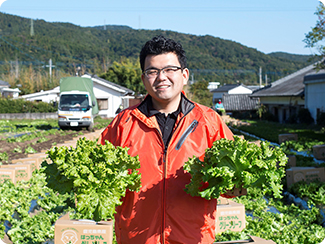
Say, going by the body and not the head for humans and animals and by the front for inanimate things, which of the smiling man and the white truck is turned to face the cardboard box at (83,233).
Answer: the white truck

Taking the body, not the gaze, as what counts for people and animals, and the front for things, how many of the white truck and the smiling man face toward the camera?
2

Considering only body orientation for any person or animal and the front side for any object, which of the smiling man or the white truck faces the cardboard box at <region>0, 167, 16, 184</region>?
the white truck

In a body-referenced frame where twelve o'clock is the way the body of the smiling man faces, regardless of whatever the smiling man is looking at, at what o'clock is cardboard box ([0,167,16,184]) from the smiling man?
The cardboard box is roughly at 5 o'clock from the smiling man.

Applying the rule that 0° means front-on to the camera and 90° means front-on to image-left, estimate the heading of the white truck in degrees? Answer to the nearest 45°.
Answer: approximately 0°

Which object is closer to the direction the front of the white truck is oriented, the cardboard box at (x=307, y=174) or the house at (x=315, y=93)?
the cardboard box

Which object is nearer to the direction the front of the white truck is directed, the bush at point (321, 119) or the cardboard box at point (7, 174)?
the cardboard box

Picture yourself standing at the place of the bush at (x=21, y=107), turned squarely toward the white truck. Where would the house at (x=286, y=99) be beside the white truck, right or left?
left

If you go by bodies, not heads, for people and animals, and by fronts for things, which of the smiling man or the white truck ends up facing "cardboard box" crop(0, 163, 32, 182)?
the white truck

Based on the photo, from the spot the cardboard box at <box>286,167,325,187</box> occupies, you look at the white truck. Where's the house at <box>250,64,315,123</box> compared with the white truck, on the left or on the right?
right

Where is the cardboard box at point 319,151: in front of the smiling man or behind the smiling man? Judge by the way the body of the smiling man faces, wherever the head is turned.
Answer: behind

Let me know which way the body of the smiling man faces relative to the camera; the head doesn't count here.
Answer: toward the camera

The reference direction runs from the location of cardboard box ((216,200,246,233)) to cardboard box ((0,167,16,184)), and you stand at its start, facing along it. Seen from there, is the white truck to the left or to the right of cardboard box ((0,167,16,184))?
right
